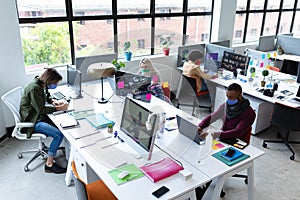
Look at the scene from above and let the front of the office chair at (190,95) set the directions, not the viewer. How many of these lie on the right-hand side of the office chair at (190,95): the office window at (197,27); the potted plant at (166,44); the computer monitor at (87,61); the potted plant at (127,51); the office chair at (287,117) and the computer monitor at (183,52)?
1

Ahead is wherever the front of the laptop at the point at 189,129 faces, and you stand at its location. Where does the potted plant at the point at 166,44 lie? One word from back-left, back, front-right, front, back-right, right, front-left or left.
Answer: front-left

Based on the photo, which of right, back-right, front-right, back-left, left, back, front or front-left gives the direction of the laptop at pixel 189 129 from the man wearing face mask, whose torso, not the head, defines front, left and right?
front

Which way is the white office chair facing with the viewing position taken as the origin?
facing to the right of the viewer

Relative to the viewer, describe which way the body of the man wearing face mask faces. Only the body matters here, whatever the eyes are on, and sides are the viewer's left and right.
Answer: facing the viewer and to the left of the viewer

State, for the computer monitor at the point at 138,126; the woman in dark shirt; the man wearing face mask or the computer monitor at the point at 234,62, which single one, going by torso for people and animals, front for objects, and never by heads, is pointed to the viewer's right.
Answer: the woman in dark shirt

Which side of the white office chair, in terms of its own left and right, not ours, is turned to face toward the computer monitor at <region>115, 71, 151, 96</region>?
front

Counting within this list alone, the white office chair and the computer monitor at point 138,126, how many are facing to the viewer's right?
1

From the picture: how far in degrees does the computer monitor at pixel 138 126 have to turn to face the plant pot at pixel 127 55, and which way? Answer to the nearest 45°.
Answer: approximately 135° to its right

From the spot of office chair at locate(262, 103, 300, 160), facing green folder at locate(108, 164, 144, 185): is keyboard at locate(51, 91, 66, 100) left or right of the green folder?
right

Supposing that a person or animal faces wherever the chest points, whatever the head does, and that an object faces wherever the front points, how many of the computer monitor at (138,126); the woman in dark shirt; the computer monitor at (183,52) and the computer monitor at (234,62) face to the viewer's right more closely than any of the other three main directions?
1

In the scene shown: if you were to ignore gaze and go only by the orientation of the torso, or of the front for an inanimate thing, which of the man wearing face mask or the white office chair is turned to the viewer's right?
the white office chair

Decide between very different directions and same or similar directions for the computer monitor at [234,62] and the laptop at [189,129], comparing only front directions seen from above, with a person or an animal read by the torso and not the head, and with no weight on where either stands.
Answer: very different directions

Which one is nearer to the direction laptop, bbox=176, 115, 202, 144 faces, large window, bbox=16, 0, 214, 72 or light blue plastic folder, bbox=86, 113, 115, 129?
the large window

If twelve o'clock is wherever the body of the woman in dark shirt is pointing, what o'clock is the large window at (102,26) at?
The large window is roughly at 10 o'clock from the woman in dark shirt.

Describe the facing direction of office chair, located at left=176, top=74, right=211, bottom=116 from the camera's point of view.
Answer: facing away from the viewer and to the right of the viewer

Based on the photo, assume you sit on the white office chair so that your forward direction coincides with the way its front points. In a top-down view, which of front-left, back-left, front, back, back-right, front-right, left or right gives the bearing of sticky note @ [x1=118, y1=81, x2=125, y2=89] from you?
front

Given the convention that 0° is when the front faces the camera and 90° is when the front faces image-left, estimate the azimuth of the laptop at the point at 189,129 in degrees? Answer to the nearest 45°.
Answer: approximately 225°

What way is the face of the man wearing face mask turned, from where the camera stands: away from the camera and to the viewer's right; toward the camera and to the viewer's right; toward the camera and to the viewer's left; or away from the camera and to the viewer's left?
toward the camera and to the viewer's left
